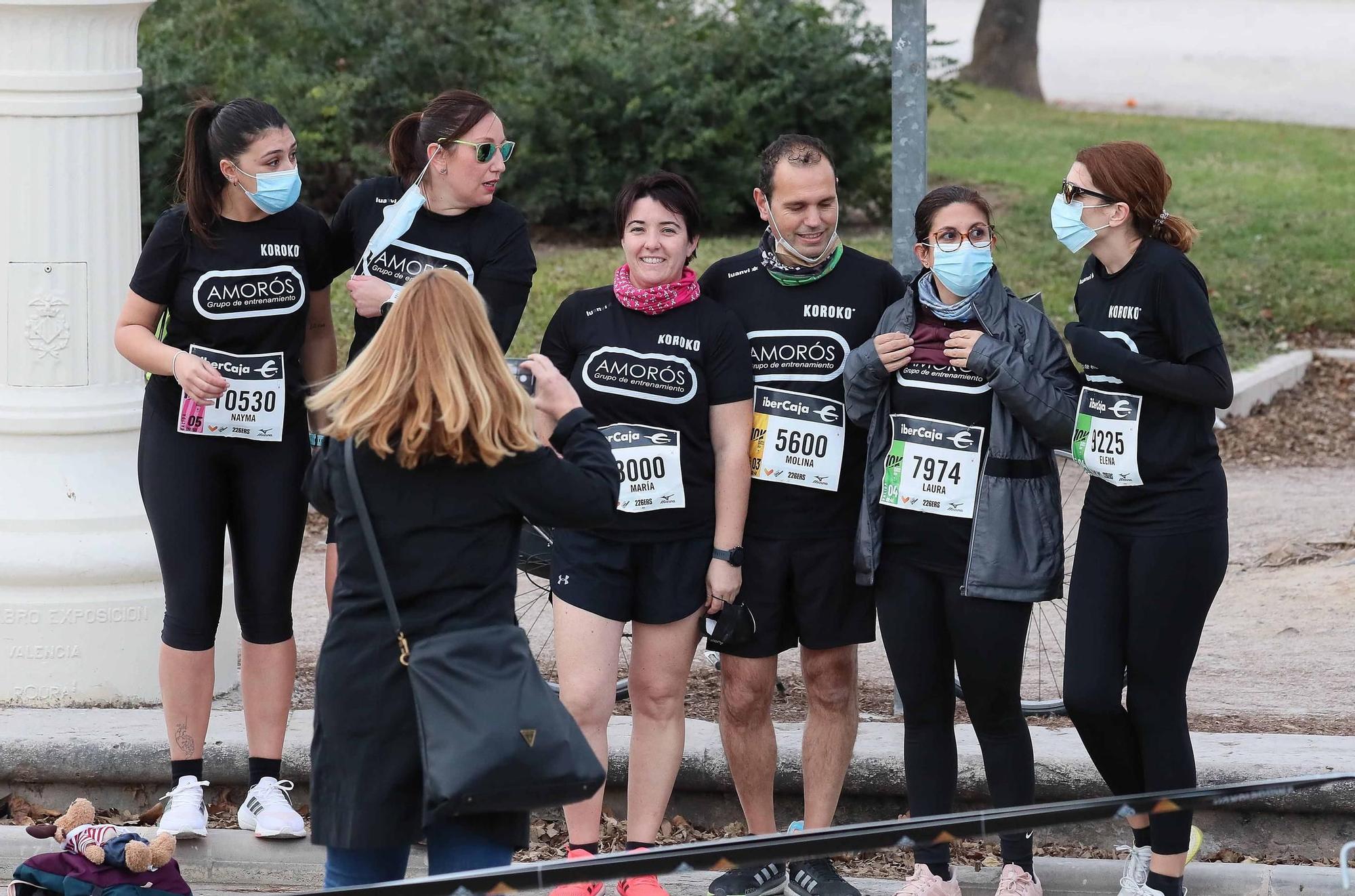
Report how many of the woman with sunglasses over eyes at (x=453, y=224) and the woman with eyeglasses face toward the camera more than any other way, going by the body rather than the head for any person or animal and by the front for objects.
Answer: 2

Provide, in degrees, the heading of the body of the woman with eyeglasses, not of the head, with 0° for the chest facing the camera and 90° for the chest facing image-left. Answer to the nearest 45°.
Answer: approximately 0°

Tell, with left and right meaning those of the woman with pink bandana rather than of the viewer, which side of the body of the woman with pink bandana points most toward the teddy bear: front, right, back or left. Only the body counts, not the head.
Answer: right

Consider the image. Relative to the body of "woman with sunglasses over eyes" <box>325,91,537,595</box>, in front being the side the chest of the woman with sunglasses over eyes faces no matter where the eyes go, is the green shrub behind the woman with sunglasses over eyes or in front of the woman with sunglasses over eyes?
behind

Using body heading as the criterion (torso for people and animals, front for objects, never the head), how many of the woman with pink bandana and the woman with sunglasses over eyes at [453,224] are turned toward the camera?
2

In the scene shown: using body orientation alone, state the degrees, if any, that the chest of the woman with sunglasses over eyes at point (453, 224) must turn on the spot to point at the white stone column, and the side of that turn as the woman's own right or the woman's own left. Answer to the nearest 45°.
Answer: approximately 135° to the woman's own right

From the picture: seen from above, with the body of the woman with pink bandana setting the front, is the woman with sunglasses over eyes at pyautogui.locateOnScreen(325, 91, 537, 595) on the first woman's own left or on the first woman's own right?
on the first woman's own right

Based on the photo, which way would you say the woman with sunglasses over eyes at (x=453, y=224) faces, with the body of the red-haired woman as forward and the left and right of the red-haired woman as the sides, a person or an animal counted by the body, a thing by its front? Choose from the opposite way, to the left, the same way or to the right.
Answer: to the left

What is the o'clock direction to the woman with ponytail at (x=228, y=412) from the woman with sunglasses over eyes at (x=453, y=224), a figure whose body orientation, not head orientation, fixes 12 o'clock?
The woman with ponytail is roughly at 3 o'clock from the woman with sunglasses over eyes.
